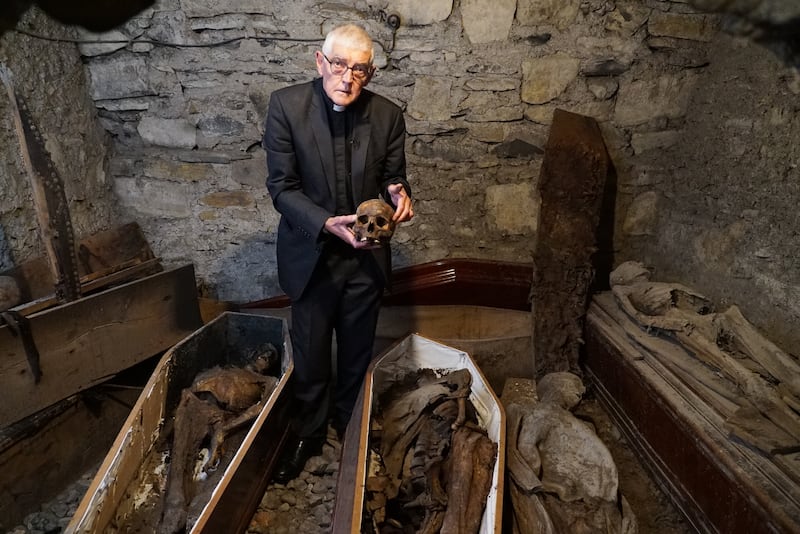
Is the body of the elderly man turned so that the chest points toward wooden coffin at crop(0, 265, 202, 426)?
no

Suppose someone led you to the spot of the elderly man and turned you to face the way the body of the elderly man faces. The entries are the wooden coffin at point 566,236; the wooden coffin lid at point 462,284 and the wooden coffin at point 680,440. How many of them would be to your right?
0

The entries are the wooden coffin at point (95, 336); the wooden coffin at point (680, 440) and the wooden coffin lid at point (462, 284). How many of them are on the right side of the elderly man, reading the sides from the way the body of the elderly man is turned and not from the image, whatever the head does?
1

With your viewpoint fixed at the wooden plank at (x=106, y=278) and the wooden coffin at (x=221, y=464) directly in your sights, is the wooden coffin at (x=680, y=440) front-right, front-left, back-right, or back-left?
front-left

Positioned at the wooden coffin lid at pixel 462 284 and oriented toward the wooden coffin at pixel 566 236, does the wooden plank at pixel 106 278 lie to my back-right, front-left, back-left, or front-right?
back-right

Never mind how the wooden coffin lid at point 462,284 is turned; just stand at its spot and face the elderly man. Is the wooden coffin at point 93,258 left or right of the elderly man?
right

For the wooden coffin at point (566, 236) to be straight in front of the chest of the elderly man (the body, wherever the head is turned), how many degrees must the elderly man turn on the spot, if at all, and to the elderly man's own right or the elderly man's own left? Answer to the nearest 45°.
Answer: approximately 90° to the elderly man's own left

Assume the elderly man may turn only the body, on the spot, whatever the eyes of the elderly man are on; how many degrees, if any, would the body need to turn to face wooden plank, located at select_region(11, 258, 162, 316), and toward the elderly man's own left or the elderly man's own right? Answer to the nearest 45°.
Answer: approximately 90° to the elderly man's own right

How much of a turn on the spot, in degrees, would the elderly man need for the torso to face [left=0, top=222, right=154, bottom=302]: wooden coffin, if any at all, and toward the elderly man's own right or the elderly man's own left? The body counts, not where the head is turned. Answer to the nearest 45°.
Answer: approximately 135° to the elderly man's own right

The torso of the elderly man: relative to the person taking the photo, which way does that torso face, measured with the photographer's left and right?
facing the viewer

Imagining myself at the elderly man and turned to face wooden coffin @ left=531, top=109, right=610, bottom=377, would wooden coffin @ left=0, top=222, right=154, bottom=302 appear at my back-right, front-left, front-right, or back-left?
back-left

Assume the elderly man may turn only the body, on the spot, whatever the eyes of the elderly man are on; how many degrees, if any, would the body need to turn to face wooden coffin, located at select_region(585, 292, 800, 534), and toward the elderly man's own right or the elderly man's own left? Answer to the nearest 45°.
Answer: approximately 90° to the elderly man's own left

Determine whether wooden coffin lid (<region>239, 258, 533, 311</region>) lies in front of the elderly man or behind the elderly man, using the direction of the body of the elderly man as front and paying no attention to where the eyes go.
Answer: behind
